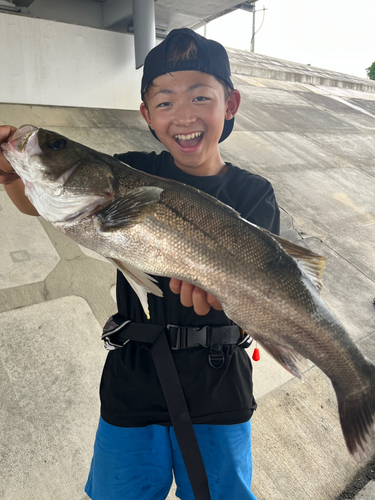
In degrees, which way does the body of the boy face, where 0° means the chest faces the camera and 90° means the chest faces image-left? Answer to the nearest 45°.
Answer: approximately 0°
